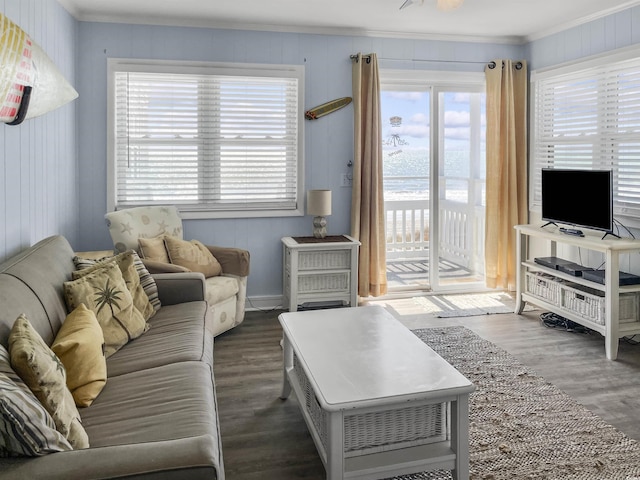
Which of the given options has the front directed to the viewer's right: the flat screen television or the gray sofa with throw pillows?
the gray sofa with throw pillows

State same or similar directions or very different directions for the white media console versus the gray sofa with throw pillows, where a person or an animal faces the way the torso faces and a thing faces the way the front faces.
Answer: very different directions

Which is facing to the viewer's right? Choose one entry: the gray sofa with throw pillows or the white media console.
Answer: the gray sofa with throw pillows

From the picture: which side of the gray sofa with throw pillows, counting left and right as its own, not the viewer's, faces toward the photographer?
right

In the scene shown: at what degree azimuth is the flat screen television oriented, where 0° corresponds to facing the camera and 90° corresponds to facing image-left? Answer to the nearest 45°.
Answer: approximately 45°
